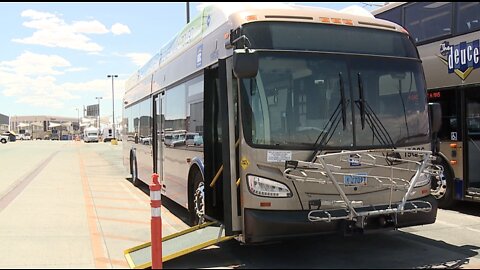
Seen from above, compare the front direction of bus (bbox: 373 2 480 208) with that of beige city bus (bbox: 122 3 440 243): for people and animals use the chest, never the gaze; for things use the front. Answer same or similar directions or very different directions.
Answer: same or similar directions

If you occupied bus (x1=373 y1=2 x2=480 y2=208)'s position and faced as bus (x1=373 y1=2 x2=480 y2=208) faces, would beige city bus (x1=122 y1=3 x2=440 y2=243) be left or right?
on its right

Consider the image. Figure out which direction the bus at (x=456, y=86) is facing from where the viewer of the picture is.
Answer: facing the viewer and to the right of the viewer

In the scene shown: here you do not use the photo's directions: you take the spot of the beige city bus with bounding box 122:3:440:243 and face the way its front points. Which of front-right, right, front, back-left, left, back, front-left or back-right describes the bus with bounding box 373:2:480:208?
left

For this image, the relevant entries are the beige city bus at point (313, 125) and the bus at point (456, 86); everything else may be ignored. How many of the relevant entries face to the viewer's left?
0
